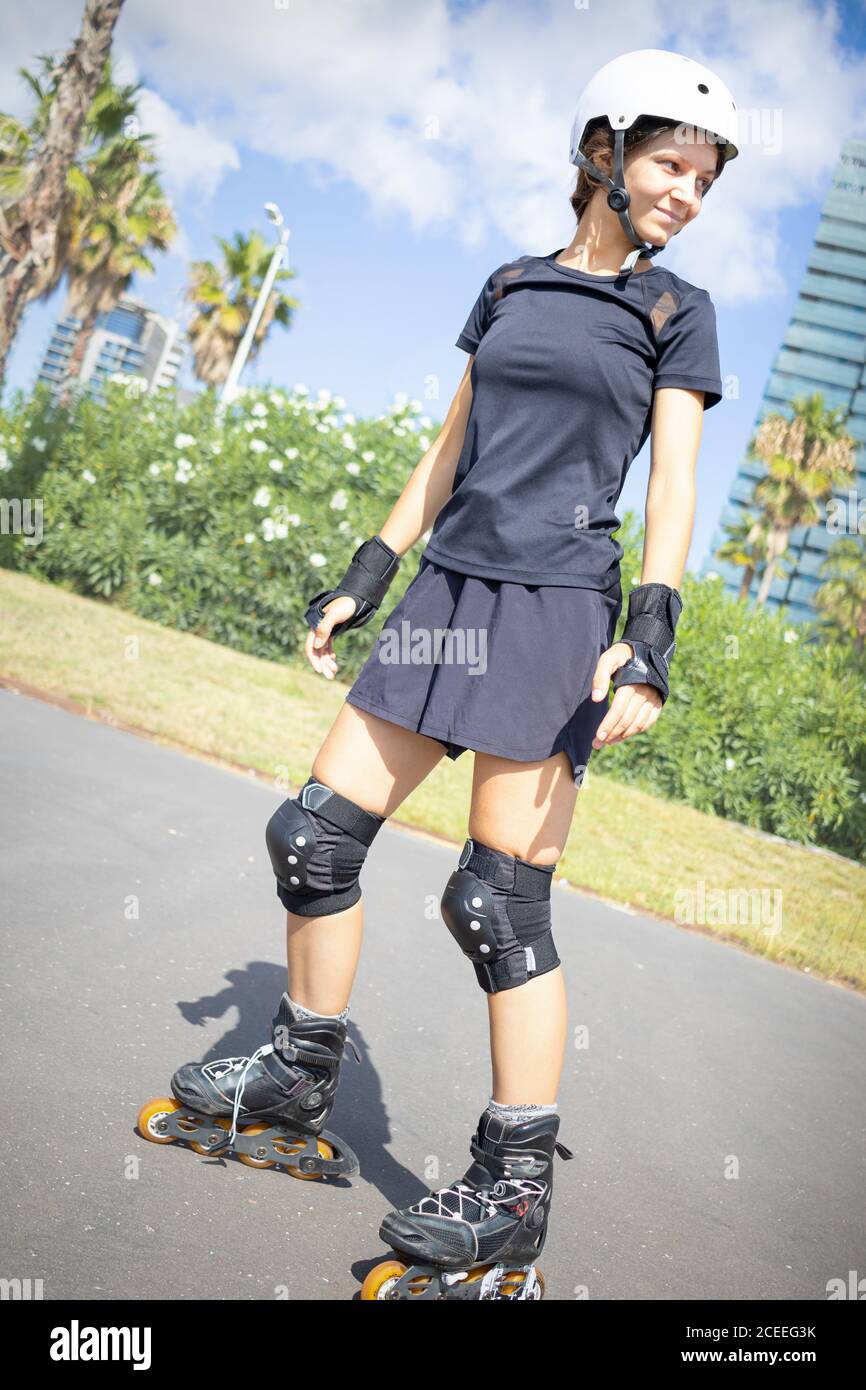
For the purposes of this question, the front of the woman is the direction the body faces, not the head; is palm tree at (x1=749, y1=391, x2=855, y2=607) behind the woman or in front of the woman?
behind

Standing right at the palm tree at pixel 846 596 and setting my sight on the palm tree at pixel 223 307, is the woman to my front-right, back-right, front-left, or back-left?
front-left

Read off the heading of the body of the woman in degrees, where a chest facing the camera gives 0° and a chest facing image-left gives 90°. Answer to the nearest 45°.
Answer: approximately 45°

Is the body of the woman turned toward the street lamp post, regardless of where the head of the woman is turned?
no

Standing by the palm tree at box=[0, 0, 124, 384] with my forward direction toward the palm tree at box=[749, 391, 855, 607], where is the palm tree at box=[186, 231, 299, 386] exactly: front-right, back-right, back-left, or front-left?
front-left

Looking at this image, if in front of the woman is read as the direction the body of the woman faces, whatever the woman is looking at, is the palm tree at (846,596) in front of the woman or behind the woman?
behind

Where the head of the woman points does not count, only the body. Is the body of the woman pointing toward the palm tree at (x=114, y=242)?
no

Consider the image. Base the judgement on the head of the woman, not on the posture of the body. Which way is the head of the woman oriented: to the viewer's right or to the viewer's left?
to the viewer's right

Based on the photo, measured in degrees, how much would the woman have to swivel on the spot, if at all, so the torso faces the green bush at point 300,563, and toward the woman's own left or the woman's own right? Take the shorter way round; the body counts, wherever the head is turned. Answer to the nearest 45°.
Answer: approximately 135° to the woman's own right

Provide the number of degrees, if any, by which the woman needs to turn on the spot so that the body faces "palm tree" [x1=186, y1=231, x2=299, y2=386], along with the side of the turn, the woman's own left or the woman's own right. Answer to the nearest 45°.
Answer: approximately 135° to the woman's own right

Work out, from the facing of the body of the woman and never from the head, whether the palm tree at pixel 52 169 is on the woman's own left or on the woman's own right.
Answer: on the woman's own right
